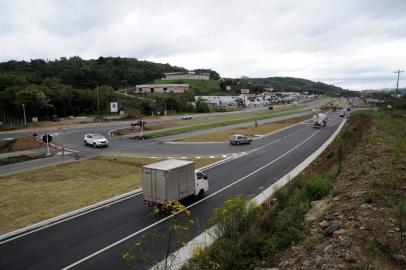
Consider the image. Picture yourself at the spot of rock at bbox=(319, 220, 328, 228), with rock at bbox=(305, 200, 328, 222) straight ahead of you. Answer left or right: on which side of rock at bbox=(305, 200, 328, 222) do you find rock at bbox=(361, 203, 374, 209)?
right

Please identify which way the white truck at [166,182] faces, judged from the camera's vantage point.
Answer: facing away from the viewer and to the right of the viewer

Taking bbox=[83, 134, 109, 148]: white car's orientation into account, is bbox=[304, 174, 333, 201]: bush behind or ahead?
ahead

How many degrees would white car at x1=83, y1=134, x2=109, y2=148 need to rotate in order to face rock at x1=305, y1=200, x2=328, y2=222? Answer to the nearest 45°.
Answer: approximately 45° to its right

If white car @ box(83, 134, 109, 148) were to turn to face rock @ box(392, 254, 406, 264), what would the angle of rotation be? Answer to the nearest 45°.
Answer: approximately 45° to its right

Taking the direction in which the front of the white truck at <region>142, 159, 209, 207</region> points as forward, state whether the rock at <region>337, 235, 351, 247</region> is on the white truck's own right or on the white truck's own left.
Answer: on the white truck's own right

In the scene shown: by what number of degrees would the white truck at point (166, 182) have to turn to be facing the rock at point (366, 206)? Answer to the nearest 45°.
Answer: approximately 90° to its right

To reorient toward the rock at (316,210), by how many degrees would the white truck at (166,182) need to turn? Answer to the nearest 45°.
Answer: approximately 90° to its right

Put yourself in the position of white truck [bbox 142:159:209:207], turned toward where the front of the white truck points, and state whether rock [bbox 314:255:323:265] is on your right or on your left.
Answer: on your right

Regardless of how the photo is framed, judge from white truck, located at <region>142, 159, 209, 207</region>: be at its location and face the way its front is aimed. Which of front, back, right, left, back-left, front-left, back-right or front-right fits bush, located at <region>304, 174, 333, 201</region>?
front-right

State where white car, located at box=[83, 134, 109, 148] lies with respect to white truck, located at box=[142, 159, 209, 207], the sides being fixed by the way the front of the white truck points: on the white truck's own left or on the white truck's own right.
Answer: on the white truck's own left

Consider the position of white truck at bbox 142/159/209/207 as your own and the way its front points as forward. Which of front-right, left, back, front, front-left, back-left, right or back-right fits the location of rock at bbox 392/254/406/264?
right
